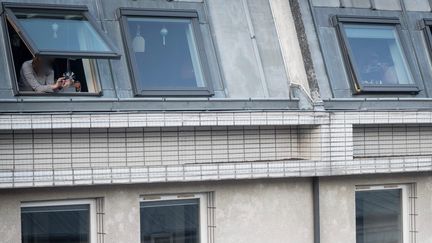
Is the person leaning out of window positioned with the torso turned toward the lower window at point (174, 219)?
no

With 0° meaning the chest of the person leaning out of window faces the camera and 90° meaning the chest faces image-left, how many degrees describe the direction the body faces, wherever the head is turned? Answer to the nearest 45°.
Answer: approximately 315°
